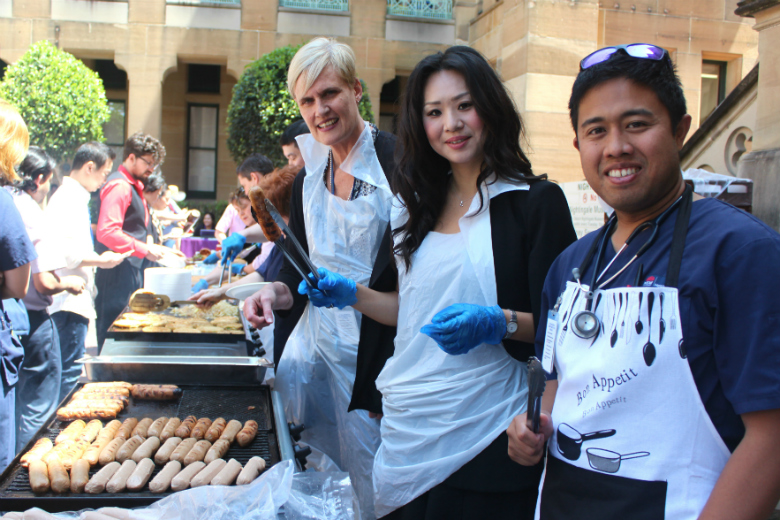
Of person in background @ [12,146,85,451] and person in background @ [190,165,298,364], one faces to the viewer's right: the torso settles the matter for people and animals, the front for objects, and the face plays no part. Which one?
person in background @ [12,146,85,451]

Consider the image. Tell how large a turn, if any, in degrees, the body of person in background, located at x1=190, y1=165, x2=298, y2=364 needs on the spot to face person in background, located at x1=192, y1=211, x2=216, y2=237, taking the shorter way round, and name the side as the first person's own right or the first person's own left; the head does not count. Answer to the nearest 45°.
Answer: approximately 90° to the first person's own right

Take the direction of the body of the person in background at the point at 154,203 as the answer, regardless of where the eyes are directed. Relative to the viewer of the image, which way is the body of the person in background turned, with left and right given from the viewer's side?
facing to the right of the viewer

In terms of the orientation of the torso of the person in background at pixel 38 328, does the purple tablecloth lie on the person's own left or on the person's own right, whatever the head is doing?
on the person's own left

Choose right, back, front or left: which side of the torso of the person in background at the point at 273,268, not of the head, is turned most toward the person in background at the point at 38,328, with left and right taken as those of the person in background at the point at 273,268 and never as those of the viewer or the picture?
front

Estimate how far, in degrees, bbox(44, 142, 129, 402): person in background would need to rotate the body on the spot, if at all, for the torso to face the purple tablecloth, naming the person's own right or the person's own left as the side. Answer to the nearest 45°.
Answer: approximately 90° to the person's own left

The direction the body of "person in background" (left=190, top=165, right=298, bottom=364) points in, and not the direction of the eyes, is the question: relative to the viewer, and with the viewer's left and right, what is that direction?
facing to the left of the viewer

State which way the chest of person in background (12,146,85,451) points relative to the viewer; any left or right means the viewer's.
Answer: facing to the right of the viewer
